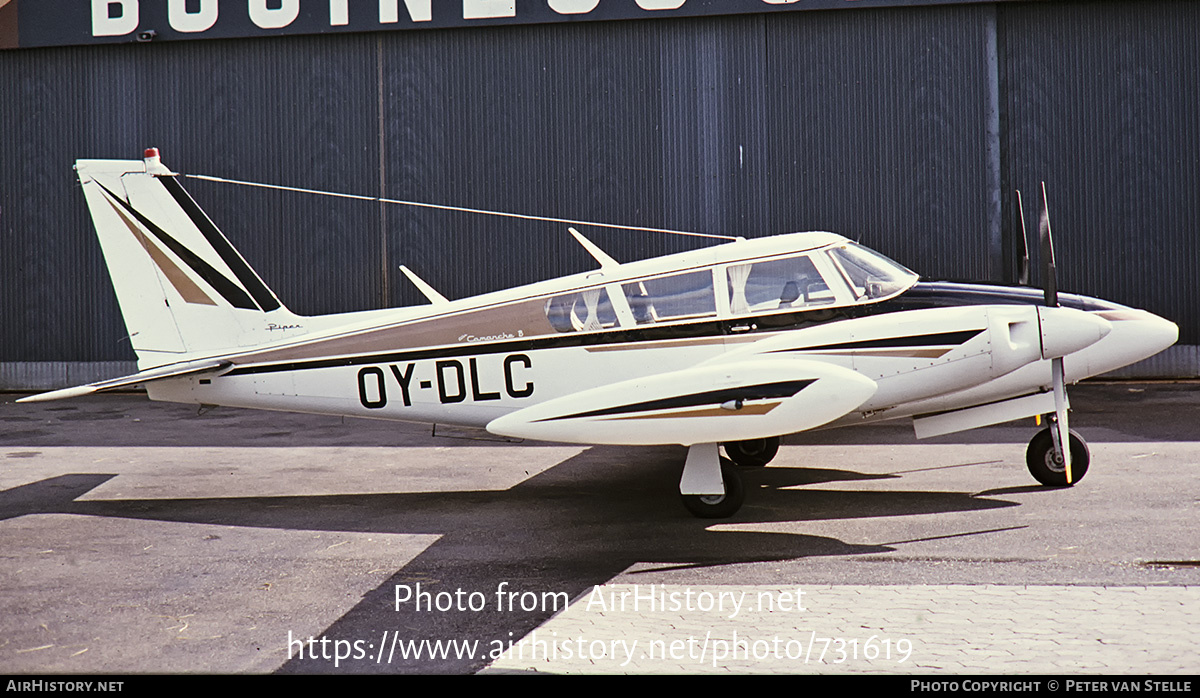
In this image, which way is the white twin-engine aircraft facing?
to the viewer's right
